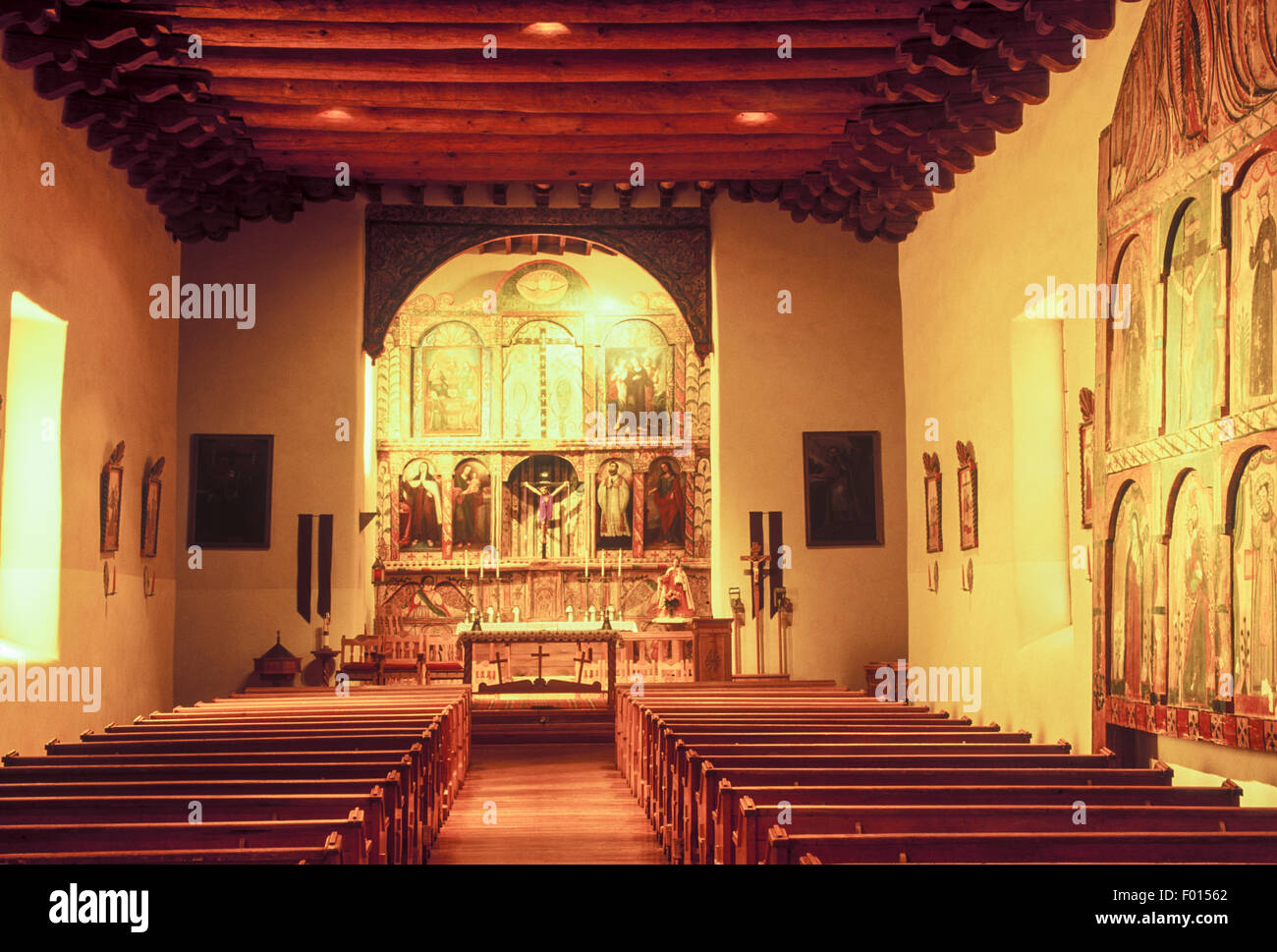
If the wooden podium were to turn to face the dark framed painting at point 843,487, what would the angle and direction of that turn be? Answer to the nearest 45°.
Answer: approximately 135° to its left

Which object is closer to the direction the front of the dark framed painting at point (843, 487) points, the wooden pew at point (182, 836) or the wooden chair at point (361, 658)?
the wooden pew

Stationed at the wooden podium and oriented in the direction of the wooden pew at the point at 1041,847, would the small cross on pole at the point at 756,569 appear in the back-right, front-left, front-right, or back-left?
back-left

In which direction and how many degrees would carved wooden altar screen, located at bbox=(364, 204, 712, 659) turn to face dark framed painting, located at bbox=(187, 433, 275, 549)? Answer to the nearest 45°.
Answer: approximately 45° to its right

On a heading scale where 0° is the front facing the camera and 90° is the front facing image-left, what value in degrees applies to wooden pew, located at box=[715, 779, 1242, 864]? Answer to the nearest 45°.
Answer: approximately 180°

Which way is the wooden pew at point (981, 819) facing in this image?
away from the camera

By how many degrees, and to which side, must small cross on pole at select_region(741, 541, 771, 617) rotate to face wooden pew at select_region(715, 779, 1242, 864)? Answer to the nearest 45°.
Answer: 0° — it already faces it

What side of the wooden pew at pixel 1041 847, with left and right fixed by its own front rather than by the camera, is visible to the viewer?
back

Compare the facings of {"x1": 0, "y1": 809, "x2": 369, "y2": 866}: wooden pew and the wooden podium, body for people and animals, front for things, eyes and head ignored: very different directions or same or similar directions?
very different directions

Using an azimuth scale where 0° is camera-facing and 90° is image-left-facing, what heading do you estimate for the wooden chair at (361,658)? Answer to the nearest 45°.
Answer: approximately 0°

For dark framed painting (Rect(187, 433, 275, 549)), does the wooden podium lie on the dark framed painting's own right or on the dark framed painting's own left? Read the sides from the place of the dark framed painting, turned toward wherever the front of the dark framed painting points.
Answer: on the dark framed painting's own left
